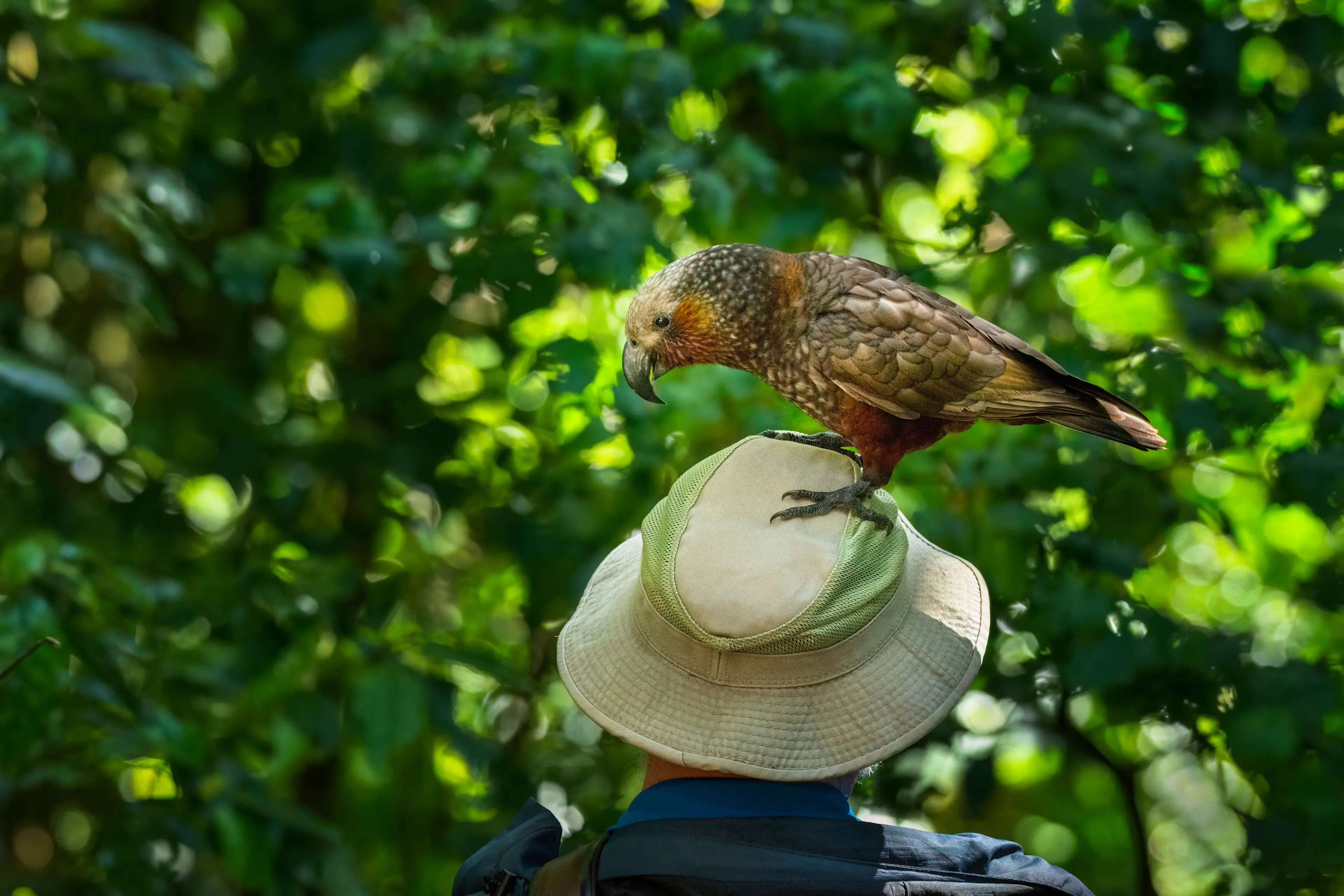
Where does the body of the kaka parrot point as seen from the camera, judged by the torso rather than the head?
to the viewer's left
